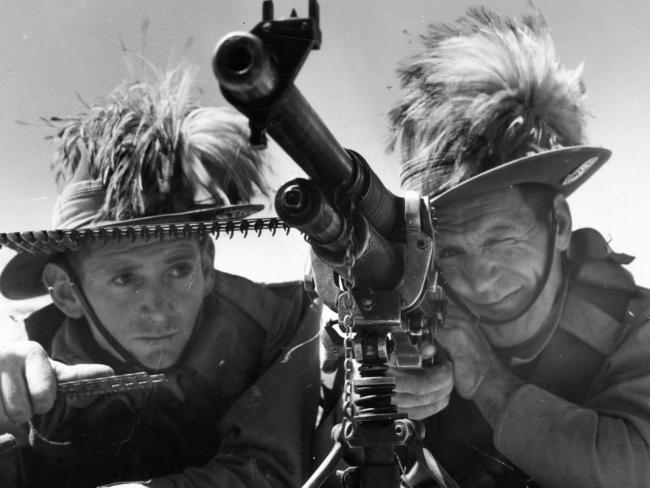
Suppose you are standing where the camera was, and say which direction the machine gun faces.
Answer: facing the viewer and to the left of the viewer

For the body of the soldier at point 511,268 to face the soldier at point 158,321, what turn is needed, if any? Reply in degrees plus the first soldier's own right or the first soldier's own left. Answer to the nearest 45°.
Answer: approximately 45° to the first soldier's own right

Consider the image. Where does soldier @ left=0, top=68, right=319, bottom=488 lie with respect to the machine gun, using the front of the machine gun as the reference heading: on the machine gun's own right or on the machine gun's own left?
on the machine gun's own right

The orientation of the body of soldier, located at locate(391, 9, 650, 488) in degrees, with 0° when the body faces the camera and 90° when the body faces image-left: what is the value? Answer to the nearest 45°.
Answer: approximately 45°
